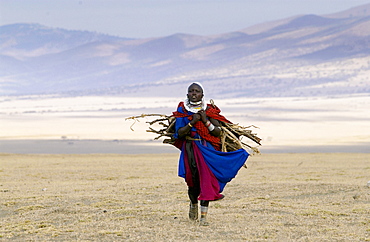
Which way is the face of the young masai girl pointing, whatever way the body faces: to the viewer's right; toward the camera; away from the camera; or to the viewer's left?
toward the camera

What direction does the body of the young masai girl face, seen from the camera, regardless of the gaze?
toward the camera
